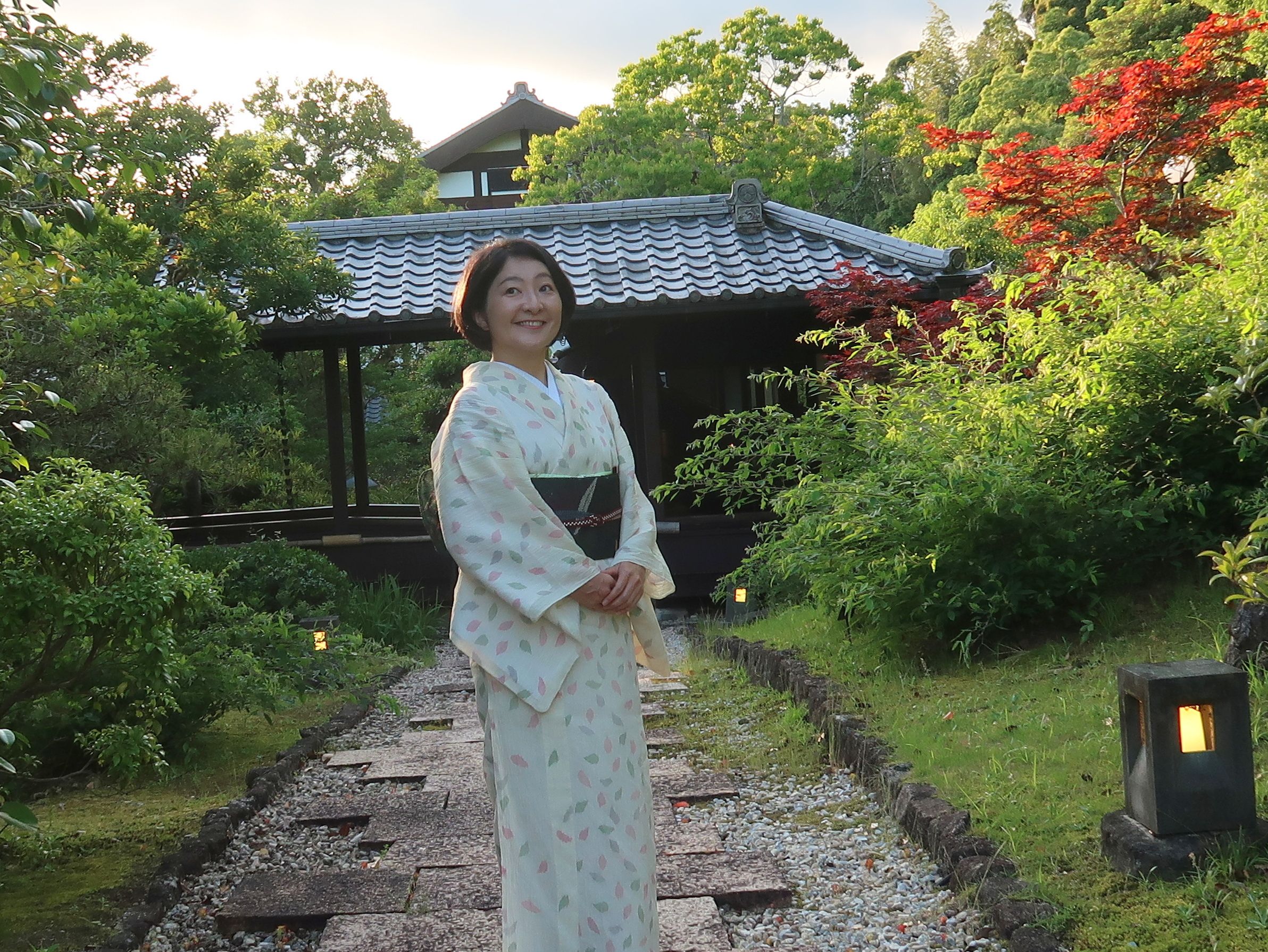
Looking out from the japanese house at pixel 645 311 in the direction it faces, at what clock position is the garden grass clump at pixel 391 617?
The garden grass clump is roughly at 2 o'clock from the japanese house.

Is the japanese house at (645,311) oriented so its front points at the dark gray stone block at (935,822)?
yes

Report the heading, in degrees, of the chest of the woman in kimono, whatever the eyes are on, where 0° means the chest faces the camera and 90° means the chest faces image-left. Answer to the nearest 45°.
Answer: approximately 315°

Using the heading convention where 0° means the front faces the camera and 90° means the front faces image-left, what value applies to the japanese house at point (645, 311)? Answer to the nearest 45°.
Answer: approximately 0°

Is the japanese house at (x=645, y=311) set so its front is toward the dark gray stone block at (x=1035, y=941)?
yes

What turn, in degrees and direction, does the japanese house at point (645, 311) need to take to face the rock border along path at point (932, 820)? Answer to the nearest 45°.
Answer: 0° — it already faces it

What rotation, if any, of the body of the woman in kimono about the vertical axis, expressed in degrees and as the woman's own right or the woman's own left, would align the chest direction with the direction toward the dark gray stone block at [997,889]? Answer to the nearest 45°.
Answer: approximately 45° to the woman's own left

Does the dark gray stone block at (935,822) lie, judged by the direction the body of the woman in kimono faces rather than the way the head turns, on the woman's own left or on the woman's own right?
on the woman's own left
